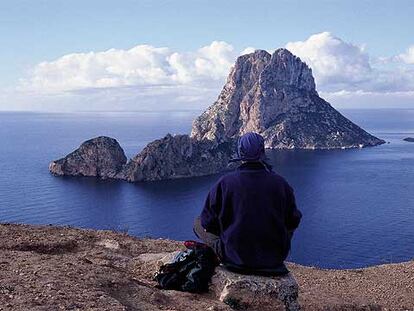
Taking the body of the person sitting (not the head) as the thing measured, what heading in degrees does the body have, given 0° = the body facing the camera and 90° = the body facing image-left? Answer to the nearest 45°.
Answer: approximately 180°
